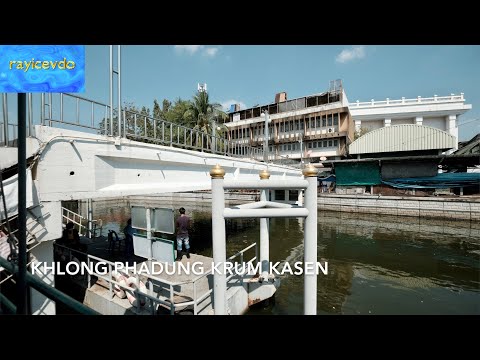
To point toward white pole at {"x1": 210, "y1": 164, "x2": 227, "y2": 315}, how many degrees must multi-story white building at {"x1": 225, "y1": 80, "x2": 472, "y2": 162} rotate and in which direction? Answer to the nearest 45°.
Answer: approximately 45° to its left

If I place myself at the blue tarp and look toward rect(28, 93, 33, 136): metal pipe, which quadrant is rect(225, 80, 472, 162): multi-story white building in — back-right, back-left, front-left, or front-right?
back-right

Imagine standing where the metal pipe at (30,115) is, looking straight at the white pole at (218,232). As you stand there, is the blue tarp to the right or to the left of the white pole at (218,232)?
left

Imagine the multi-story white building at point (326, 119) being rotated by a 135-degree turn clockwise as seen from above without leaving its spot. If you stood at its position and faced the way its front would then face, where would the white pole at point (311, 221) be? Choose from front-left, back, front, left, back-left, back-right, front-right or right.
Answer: back

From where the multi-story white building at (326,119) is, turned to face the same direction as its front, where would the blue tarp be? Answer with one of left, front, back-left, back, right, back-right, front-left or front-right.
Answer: left

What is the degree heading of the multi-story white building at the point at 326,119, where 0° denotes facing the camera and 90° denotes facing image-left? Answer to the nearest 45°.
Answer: approximately 45°
